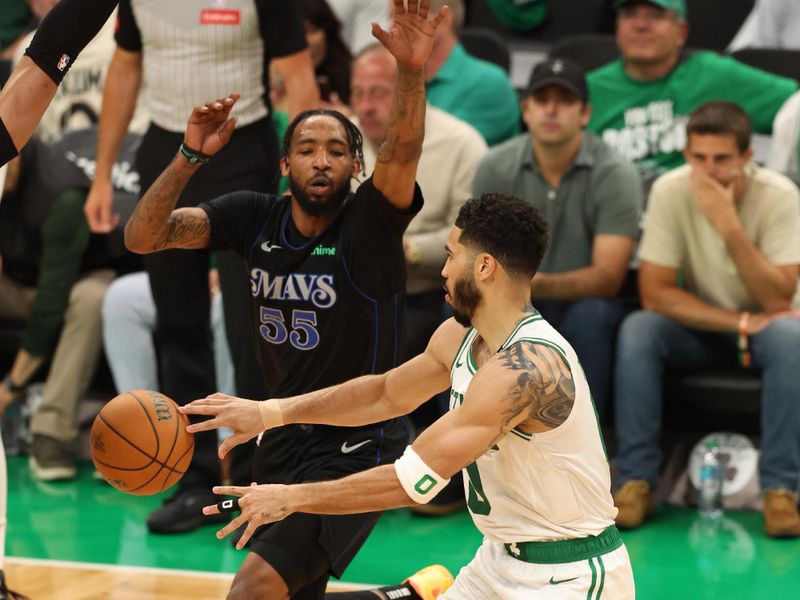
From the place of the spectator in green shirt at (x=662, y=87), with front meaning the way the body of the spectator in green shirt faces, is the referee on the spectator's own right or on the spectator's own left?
on the spectator's own right

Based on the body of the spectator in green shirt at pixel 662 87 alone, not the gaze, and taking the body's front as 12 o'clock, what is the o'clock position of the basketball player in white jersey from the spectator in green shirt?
The basketball player in white jersey is roughly at 12 o'clock from the spectator in green shirt.

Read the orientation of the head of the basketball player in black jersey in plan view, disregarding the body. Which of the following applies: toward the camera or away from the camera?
toward the camera

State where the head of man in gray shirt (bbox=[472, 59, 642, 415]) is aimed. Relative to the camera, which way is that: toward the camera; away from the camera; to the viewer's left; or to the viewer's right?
toward the camera

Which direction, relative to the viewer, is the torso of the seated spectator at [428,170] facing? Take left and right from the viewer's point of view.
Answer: facing the viewer and to the left of the viewer

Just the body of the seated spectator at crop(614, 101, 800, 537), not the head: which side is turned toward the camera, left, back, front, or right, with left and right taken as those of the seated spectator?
front

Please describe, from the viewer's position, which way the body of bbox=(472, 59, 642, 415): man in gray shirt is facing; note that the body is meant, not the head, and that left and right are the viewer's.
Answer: facing the viewer

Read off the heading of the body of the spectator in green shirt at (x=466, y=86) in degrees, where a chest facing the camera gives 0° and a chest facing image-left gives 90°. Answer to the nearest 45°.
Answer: approximately 45°

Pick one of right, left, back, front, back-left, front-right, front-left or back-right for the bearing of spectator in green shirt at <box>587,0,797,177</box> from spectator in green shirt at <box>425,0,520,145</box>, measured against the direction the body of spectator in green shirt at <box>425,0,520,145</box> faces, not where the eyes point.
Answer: back-left

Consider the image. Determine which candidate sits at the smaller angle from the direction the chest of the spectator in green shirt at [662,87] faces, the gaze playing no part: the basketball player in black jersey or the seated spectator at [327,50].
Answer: the basketball player in black jersey

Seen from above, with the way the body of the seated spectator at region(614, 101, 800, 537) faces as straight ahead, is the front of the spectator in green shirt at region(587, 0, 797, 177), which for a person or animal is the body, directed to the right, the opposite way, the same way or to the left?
the same way

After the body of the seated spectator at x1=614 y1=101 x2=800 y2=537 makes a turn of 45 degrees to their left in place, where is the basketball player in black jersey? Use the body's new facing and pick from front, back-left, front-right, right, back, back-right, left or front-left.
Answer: right

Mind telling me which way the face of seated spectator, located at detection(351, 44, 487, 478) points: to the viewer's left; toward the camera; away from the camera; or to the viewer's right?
toward the camera

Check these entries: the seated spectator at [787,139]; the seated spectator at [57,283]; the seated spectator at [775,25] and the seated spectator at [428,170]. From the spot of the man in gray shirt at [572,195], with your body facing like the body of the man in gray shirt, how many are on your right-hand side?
2

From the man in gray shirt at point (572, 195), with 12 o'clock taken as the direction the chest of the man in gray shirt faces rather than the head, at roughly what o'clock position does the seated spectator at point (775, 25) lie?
The seated spectator is roughly at 7 o'clock from the man in gray shirt.

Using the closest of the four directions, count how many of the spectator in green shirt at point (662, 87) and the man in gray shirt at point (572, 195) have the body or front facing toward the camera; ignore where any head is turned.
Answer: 2
